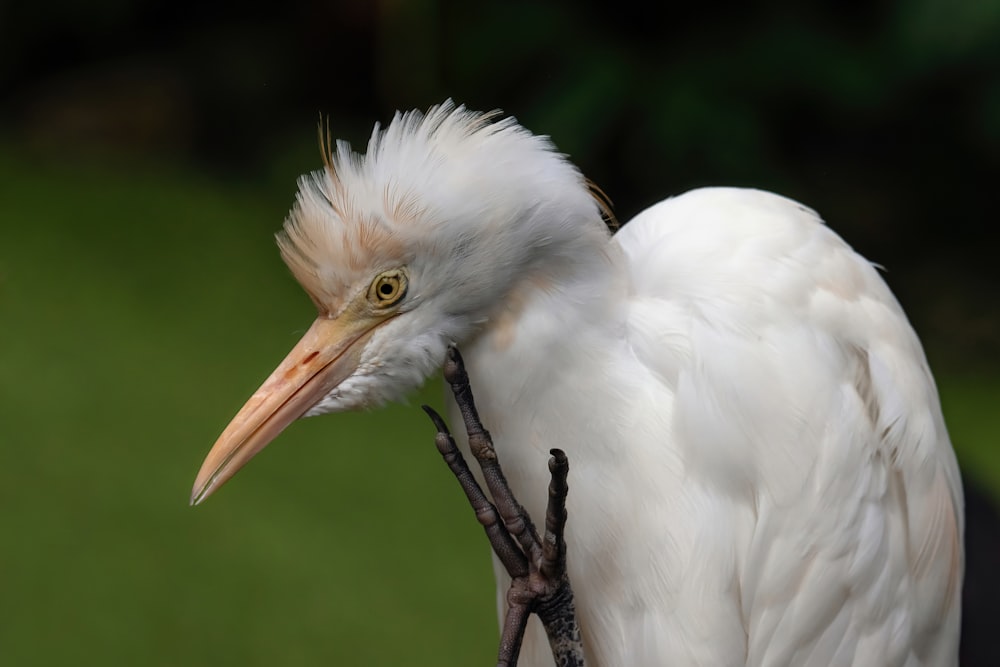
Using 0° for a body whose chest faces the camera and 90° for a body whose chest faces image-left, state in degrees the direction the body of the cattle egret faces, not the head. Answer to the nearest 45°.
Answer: approximately 90°
